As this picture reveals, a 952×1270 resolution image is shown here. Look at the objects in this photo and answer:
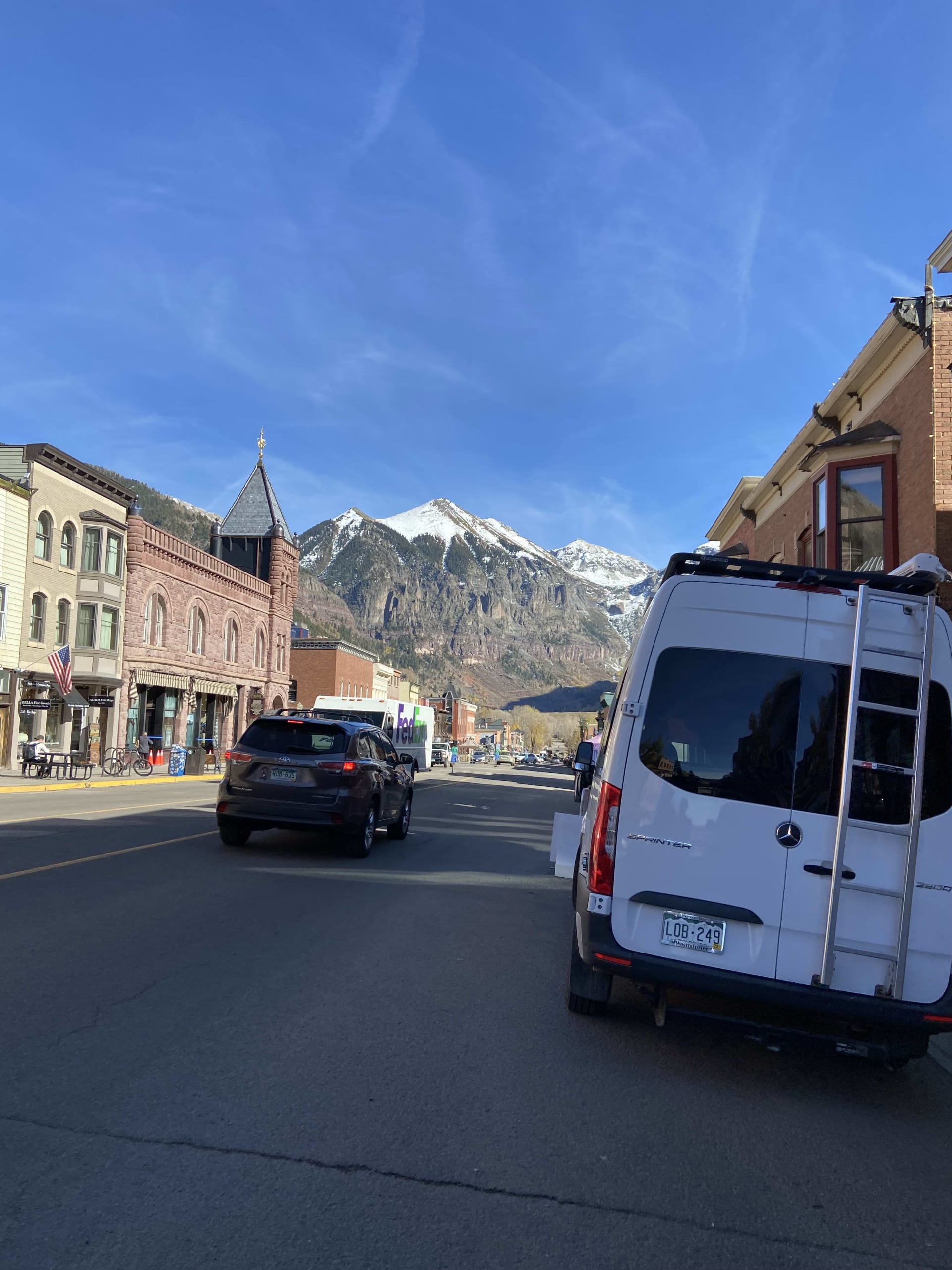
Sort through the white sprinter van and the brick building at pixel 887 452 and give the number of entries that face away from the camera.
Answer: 1

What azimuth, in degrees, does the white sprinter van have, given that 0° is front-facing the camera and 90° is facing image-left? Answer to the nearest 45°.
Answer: approximately 180°

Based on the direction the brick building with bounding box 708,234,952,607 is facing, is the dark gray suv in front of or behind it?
in front

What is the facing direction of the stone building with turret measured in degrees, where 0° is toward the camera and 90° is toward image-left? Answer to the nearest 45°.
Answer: approximately 315°

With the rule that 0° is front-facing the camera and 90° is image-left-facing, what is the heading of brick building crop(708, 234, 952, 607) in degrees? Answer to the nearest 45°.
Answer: approximately 45°

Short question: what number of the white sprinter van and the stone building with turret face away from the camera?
1
